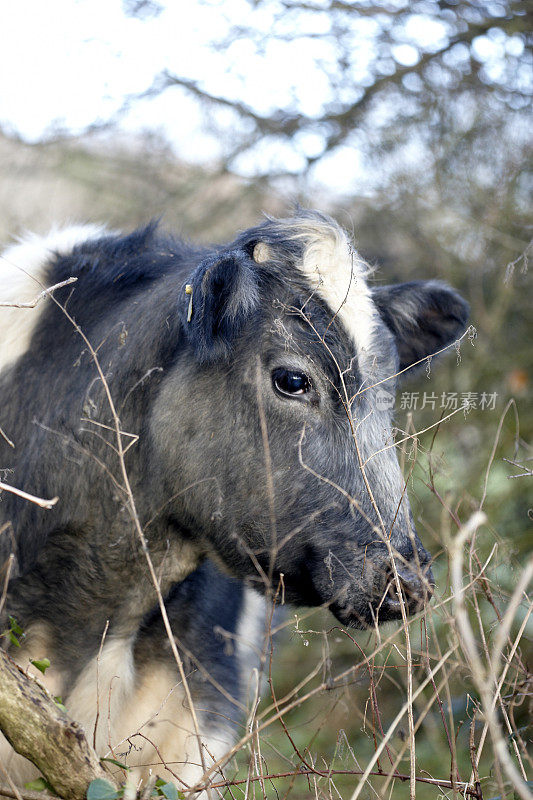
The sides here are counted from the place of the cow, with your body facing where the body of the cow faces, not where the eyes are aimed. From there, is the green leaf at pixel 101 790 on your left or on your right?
on your right

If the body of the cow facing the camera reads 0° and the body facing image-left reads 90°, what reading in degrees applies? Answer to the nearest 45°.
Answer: approximately 315°

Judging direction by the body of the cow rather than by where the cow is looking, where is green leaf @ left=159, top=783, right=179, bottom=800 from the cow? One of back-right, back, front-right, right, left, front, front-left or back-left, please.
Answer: front-right
